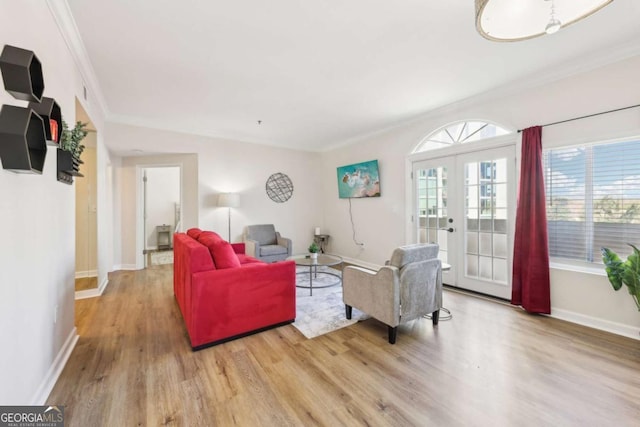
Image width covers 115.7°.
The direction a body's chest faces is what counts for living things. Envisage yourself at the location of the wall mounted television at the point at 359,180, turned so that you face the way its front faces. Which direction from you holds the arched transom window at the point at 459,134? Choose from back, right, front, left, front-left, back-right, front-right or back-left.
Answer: left

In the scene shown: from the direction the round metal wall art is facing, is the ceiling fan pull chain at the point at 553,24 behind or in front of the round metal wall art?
in front

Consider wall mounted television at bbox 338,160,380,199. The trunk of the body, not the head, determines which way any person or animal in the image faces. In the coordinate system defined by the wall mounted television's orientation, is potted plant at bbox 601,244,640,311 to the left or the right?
on its left

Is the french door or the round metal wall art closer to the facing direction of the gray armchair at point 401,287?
the round metal wall art

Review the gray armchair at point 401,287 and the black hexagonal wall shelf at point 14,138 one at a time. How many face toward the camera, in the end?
0

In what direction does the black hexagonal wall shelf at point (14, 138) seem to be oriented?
to the viewer's right

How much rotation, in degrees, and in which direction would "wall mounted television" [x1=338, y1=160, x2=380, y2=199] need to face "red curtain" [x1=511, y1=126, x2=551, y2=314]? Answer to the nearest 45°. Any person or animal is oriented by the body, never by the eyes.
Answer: approximately 90° to its left

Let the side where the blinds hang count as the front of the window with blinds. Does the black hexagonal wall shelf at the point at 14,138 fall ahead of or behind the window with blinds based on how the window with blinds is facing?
ahead

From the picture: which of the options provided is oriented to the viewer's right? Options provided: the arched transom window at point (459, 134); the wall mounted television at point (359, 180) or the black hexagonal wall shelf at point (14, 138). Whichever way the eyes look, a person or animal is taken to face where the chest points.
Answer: the black hexagonal wall shelf

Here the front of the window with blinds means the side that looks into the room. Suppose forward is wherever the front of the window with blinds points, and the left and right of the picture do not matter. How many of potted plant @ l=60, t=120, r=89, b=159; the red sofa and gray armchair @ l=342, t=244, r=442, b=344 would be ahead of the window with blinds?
3

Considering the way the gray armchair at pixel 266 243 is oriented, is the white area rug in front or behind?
in front

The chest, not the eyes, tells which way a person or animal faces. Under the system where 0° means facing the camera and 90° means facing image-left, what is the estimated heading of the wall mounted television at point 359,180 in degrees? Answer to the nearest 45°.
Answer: approximately 45°

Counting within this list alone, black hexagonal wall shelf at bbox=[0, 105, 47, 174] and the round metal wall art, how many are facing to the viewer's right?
1
